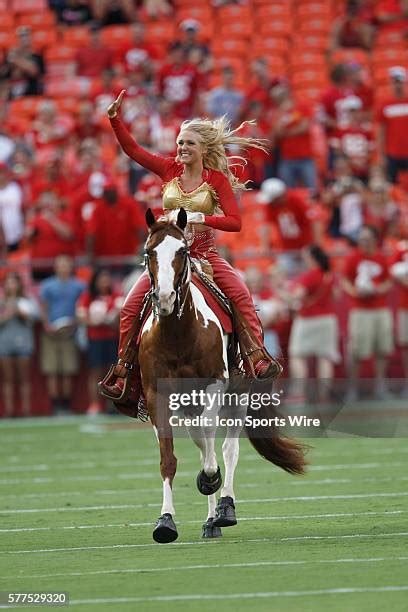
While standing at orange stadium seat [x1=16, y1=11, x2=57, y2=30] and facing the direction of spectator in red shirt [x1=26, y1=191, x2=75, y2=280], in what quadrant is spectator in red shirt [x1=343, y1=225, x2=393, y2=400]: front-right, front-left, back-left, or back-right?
front-left

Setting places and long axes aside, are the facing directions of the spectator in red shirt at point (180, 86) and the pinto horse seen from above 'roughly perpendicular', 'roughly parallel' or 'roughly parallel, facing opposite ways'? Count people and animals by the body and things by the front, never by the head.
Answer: roughly parallel

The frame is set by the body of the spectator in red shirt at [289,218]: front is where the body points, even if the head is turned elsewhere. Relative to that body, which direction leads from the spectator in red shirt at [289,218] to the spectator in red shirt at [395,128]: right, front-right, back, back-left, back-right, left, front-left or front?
back

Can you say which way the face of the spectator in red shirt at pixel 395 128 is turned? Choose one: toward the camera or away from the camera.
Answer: toward the camera

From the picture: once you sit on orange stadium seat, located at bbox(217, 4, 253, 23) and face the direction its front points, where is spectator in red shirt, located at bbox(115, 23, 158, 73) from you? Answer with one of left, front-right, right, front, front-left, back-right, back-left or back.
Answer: front-right

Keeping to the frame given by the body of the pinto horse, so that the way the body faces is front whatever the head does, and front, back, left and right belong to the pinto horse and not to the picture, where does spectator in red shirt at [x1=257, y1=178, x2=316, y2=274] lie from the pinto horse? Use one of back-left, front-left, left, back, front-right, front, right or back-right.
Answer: back

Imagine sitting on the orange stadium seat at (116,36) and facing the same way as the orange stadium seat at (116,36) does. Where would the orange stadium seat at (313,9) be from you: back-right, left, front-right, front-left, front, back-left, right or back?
left

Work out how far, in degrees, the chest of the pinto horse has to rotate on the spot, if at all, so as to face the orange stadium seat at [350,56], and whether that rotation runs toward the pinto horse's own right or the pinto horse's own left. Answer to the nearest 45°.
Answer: approximately 180°

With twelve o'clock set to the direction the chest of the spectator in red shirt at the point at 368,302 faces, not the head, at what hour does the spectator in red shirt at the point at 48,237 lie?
the spectator in red shirt at the point at 48,237 is roughly at 3 o'clock from the spectator in red shirt at the point at 368,302.

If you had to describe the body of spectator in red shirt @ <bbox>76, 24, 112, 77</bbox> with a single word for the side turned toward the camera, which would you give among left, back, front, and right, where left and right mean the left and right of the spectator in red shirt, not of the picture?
front

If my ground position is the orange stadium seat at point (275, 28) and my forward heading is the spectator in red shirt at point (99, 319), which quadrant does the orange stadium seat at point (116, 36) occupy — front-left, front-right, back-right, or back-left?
front-right

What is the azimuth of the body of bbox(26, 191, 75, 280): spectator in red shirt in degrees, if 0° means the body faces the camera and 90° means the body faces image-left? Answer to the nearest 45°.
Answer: approximately 0°

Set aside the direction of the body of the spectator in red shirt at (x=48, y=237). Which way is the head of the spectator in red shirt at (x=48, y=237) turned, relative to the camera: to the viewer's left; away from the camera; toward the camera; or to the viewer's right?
toward the camera

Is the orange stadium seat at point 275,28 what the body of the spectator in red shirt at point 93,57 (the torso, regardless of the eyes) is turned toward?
no

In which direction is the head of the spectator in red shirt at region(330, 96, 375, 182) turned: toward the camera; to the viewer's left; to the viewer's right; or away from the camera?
toward the camera

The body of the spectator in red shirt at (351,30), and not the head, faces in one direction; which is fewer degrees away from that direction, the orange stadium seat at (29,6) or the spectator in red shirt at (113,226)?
the spectator in red shirt

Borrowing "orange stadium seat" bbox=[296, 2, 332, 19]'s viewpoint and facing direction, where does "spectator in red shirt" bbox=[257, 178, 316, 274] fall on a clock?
The spectator in red shirt is roughly at 12 o'clock from the orange stadium seat.

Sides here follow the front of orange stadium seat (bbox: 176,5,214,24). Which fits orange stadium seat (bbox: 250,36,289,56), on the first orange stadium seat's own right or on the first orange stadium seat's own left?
on the first orange stadium seat's own left
